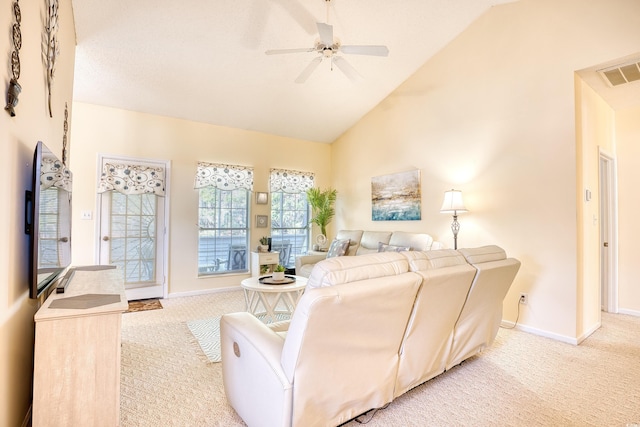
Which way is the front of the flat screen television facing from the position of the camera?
facing to the right of the viewer

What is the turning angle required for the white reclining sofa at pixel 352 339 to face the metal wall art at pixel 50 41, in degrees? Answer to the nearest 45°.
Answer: approximately 45° to its left

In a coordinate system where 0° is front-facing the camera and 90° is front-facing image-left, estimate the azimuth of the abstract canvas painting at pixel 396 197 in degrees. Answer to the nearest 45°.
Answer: approximately 45°

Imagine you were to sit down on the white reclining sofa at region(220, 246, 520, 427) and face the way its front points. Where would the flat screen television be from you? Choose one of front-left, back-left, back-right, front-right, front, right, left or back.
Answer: front-left

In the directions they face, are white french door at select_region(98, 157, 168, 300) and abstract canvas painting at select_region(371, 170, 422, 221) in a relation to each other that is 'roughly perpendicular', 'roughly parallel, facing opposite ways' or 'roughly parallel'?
roughly perpendicular

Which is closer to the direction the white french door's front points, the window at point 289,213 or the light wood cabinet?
the light wood cabinet

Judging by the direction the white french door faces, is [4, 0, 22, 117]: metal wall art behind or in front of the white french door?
in front

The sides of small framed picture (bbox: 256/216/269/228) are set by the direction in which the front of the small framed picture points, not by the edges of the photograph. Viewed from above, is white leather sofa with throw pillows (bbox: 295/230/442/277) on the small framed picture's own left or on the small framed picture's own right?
on the small framed picture's own left

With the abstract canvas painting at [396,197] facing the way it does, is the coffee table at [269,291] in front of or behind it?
in front

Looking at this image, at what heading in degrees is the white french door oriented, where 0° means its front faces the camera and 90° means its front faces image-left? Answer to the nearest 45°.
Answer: approximately 0°

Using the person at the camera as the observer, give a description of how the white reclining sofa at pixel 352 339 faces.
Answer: facing away from the viewer and to the left of the viewer

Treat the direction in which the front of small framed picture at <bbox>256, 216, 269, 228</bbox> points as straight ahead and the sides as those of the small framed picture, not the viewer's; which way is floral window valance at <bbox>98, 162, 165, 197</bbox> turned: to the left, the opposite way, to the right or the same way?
the same way

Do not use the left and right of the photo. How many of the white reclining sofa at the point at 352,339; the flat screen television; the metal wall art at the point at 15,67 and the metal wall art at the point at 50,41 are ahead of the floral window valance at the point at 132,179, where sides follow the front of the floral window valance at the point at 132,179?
4

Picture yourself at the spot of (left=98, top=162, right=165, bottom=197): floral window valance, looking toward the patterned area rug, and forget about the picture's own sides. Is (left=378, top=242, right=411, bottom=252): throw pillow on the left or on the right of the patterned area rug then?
left

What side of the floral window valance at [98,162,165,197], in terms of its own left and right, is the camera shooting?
front

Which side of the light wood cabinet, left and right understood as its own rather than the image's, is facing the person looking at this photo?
right

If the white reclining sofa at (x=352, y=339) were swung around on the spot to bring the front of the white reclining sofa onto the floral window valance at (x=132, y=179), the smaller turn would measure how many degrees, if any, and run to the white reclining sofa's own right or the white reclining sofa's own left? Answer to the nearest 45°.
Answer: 0° — it already faces it

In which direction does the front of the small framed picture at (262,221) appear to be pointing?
toward the camera
